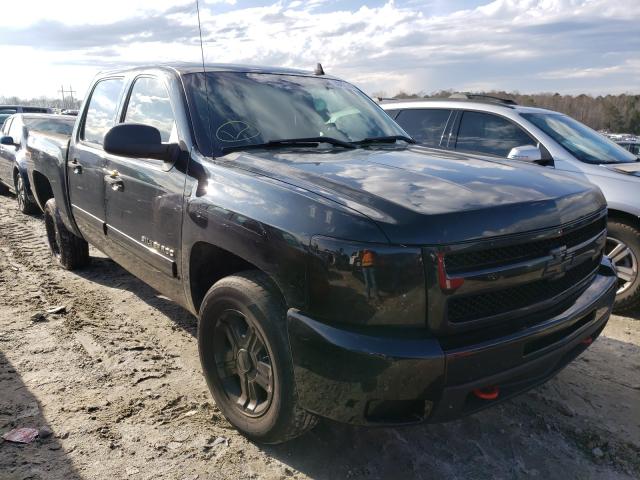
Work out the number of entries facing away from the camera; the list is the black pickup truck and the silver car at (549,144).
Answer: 0

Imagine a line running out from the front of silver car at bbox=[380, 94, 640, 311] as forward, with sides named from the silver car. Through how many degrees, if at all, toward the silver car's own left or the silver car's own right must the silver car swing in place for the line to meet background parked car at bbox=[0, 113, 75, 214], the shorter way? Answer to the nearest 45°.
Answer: approximately 135° to the silver car's own right

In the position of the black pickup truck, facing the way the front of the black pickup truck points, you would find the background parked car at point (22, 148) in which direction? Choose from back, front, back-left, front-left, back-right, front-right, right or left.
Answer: back

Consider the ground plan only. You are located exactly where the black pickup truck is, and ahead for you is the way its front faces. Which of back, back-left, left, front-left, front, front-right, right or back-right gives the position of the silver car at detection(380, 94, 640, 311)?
left

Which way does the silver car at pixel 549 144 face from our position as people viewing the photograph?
facing the viewer and to the right of the viewer
